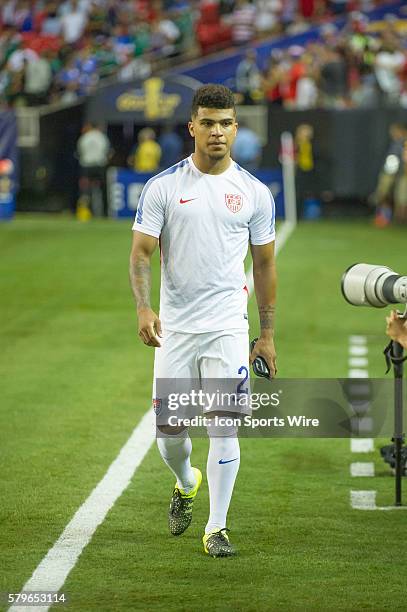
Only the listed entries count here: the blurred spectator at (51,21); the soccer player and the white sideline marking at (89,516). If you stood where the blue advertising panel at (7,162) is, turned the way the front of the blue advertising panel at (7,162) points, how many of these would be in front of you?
2

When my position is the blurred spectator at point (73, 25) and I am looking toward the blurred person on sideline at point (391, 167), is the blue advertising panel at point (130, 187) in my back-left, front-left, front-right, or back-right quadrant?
front-right

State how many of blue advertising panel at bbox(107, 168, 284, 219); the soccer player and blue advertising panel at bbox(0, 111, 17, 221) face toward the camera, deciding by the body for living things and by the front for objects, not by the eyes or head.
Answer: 3

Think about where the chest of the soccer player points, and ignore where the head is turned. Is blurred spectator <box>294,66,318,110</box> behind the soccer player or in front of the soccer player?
behind

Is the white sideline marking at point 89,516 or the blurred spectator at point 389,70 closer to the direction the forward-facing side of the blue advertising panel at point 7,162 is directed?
the white sideline marking

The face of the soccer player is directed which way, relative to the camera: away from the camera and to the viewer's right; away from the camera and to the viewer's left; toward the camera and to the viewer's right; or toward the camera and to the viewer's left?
toward the camera and to the viewer's right

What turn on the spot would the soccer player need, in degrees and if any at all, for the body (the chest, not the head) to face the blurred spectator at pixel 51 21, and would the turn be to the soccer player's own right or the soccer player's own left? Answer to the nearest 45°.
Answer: approximately 180°

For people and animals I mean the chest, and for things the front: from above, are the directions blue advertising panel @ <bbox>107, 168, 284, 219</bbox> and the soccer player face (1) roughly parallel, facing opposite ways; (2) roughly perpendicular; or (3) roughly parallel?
roughly parallel

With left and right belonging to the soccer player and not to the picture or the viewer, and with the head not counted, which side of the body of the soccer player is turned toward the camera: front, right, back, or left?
front

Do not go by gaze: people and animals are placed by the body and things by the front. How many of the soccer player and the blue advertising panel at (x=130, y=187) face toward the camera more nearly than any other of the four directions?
2

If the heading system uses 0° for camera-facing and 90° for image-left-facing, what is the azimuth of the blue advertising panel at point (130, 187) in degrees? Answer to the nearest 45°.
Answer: approximately 0°

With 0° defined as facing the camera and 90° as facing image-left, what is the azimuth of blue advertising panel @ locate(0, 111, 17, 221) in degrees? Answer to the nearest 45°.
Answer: approximately 0°

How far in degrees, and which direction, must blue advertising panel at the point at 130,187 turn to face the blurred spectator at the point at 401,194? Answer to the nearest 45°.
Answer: approximately 90° to its left
